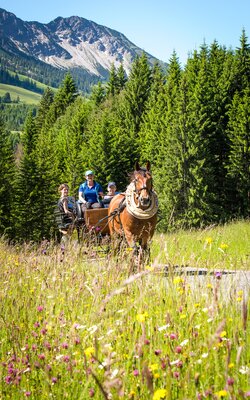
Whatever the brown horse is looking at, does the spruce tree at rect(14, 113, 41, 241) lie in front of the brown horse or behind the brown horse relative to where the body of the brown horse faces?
behind

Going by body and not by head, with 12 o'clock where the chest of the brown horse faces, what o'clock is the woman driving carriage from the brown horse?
The woman driving carriage is roughly at 7 o'clock from the brown horse.

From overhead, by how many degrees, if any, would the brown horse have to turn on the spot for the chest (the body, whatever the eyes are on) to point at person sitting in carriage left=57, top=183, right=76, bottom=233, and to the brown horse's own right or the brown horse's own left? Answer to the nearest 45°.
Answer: approximately 180°

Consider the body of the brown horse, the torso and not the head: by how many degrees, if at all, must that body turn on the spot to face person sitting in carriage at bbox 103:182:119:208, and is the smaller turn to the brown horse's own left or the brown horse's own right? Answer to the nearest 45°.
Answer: approximately 135° to the brown horse's own left

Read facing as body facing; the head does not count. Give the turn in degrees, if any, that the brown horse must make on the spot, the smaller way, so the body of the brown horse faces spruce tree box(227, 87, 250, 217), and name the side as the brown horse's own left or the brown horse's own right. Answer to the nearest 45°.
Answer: approximately 135° to the brown horse's own left

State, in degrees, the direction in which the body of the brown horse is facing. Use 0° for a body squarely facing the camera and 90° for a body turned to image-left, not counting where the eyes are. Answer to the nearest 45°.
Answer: approximately 315°
